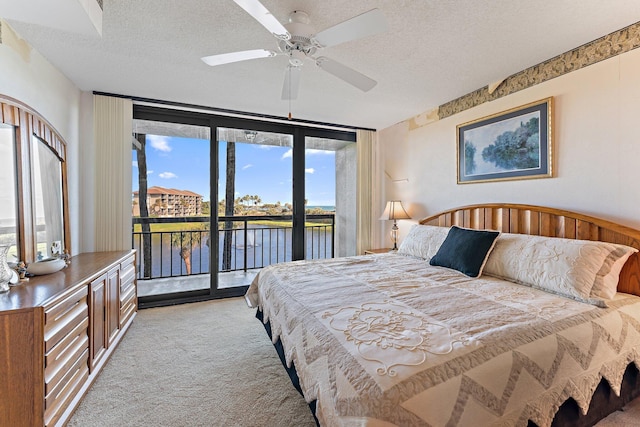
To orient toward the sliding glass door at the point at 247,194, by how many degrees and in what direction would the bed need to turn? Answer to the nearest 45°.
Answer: approximately 90° to its right

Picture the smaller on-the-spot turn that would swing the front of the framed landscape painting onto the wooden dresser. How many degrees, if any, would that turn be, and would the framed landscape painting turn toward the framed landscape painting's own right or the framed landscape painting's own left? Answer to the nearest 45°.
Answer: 0° — it already faces it

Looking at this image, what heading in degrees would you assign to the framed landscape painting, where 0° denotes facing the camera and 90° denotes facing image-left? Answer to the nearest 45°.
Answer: approximately 45°

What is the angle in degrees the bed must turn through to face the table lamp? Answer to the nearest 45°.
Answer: approximately 135° to its right

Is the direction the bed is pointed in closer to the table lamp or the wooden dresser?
the wooden dresser

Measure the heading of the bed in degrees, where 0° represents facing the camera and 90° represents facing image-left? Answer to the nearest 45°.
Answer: approximately 45°
